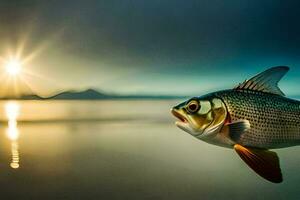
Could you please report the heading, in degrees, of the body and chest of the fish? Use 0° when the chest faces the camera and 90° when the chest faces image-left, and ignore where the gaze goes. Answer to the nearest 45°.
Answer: approximately 90°

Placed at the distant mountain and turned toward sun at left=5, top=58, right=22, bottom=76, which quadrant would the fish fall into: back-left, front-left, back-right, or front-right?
back-left

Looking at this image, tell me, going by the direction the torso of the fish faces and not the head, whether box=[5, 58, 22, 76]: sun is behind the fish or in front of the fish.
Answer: in front
